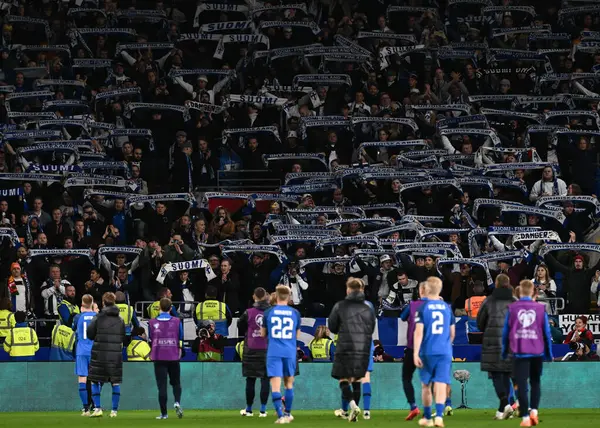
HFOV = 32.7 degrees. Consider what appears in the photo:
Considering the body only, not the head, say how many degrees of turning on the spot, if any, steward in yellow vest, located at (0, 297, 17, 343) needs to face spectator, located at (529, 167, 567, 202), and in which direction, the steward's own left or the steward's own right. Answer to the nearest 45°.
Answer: approximately 90° to the steward's own right

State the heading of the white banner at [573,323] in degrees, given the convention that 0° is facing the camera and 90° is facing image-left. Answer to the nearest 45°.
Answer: approximately 0°

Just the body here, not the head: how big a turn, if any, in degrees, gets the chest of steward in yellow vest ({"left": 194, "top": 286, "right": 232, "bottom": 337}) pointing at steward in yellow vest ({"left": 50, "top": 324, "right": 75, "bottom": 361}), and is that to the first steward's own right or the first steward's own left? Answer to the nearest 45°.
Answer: approximately 90° to the first steward's own left

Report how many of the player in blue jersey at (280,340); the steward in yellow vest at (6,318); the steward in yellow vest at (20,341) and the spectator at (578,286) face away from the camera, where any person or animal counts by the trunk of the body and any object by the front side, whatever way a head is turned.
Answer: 3

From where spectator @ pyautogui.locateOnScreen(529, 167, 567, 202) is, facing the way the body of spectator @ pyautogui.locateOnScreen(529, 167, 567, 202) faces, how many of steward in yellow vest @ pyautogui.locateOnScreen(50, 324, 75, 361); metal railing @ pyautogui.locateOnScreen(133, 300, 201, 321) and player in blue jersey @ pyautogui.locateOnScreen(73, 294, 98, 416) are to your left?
0

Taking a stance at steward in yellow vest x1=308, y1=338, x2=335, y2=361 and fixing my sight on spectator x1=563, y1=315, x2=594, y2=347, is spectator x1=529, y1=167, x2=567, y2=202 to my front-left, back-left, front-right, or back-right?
front-left

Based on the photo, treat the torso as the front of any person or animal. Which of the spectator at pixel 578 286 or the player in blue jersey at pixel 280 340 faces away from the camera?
the player in blue jersey

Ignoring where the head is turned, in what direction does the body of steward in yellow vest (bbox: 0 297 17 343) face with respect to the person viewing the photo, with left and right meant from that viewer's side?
facing away from the viewer

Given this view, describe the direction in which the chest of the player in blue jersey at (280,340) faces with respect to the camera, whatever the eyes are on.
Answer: away from the camera

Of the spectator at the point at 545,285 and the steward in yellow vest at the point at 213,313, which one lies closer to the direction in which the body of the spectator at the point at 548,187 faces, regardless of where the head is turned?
the spectator

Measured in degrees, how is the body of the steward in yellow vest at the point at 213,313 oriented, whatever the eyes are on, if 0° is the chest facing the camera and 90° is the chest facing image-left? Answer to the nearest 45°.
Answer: approximately 180°

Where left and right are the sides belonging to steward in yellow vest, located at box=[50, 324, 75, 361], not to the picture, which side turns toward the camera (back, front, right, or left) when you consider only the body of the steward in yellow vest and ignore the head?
back

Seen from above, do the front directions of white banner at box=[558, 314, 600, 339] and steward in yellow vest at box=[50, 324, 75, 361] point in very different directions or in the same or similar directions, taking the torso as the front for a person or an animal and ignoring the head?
very different directions

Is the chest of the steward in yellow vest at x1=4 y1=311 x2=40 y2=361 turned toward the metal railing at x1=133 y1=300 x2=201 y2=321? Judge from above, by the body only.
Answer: no

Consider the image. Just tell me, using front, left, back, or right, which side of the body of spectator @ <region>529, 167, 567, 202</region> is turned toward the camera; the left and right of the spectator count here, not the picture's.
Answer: front

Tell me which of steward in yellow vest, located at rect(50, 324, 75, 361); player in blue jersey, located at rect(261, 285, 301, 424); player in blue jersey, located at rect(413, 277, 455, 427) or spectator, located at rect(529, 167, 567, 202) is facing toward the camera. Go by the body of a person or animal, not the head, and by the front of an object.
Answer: the spectator

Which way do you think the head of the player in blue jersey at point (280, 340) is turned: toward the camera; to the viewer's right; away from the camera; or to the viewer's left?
away from the camera

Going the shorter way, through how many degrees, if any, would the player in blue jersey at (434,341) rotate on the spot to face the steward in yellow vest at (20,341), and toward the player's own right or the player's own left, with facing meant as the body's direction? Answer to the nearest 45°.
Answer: approximately 45° to the player's own left

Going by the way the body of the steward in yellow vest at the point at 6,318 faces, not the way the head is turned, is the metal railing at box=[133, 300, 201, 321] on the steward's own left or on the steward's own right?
on the steward's own right

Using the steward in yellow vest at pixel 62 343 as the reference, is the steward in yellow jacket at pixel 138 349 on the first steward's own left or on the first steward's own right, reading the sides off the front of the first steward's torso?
on the first steward's own right

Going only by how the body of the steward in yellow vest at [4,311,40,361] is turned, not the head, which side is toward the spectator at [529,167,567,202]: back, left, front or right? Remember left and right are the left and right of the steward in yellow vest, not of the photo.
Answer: right

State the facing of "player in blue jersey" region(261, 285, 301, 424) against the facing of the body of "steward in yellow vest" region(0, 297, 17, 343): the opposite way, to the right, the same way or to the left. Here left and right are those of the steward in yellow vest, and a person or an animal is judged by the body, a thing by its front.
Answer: the same way
